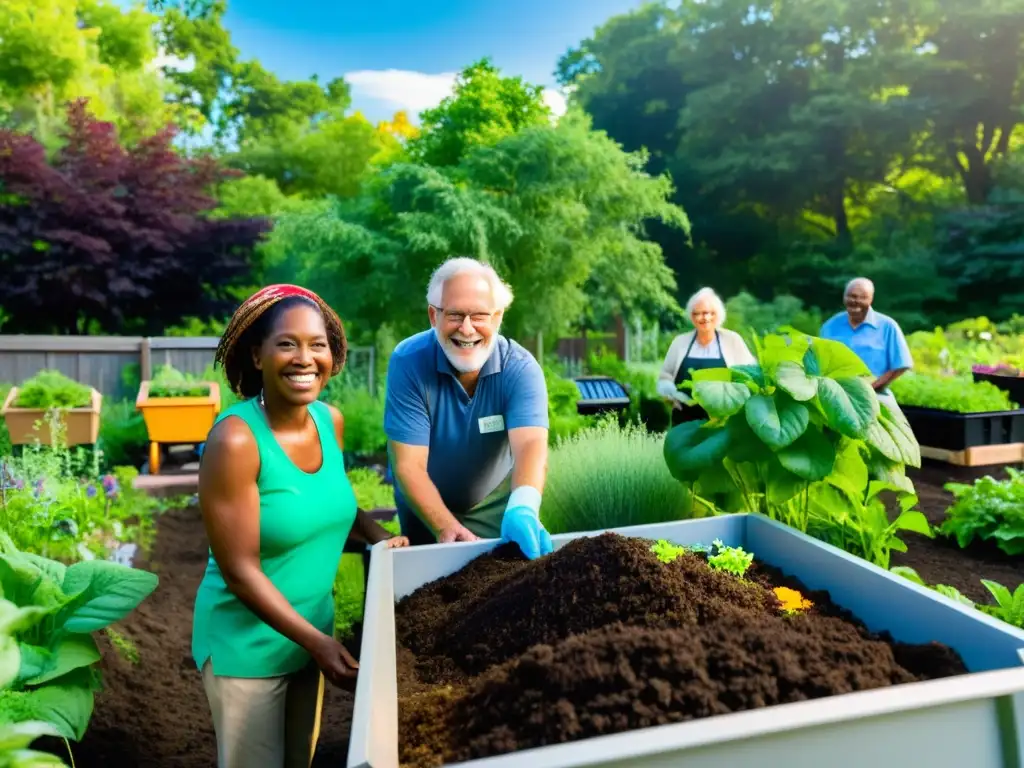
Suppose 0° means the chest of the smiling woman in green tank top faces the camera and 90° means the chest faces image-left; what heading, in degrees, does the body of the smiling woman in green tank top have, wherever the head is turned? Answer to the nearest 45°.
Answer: approximately 315°

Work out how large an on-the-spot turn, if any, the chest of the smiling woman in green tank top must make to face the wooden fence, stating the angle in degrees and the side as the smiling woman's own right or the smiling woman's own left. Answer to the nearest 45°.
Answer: approximately 135° to the smiling woman's own left

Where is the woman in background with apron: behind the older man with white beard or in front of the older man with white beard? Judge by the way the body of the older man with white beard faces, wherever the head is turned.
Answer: behind

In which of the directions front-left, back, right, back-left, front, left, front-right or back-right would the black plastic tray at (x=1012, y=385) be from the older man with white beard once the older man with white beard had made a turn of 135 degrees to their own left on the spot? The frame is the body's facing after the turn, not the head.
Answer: front

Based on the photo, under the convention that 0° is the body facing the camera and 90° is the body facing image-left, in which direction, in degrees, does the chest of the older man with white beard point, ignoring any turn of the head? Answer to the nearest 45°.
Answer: approximately 0°

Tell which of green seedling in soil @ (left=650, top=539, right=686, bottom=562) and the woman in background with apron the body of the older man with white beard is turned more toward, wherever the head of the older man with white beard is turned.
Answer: the green seedling in soil

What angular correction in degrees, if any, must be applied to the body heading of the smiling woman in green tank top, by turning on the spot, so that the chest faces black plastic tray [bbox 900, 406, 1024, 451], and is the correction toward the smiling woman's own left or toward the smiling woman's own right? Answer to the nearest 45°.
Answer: approximately 90° to the smiling woman's own left
